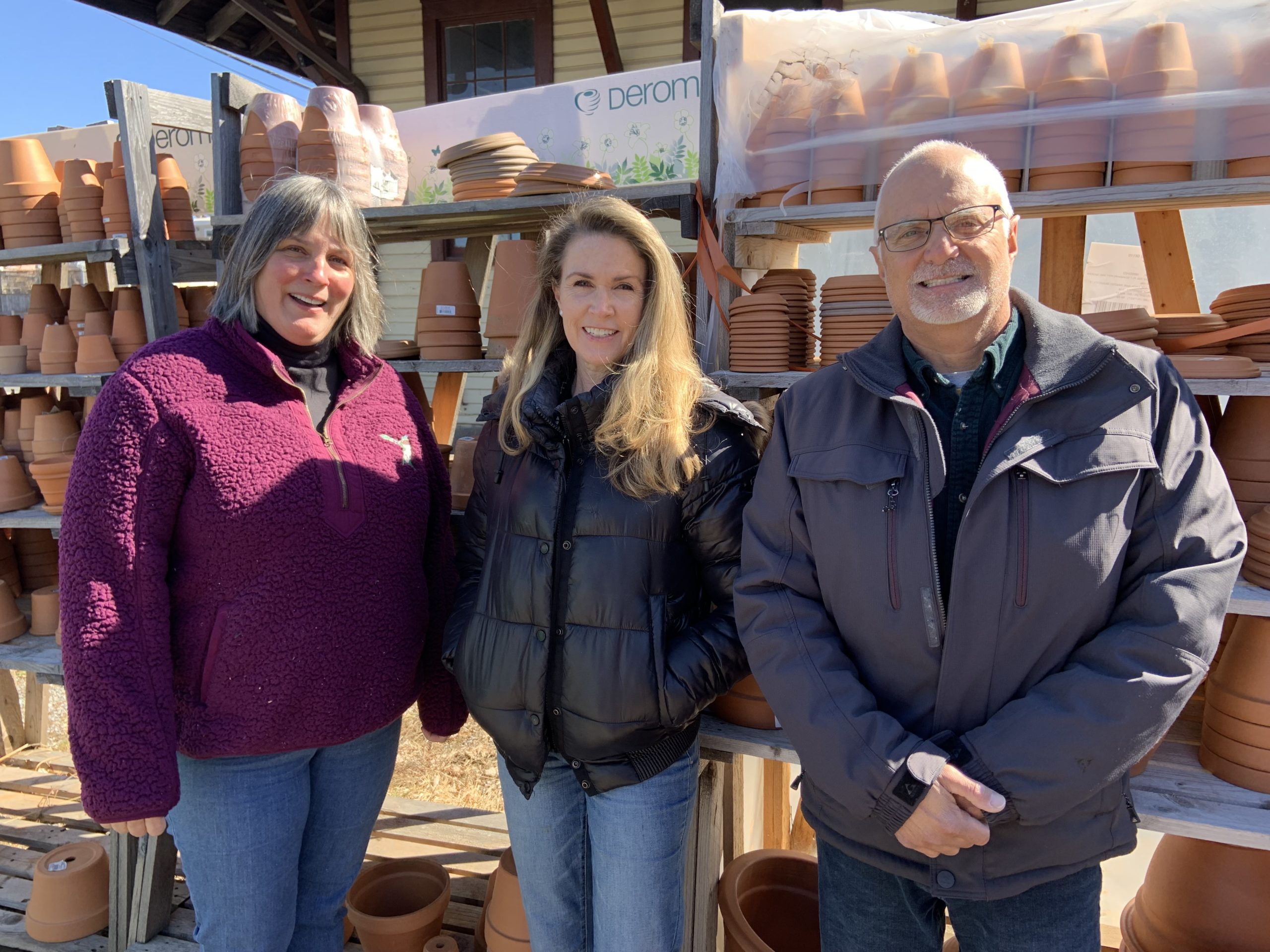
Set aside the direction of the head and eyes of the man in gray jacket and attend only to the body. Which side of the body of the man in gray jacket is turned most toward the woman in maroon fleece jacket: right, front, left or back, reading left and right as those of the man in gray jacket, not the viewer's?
right

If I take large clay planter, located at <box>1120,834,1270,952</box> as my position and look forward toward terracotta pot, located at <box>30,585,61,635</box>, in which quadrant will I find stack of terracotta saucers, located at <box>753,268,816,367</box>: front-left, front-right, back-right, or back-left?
front-right

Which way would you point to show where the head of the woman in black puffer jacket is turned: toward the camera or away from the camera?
toward the camera

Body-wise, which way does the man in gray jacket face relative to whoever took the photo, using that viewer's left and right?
facing the viewer

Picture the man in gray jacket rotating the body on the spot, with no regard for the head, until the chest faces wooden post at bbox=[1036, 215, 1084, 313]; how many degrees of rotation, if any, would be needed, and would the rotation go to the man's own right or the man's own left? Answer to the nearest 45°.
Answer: approximately 180°

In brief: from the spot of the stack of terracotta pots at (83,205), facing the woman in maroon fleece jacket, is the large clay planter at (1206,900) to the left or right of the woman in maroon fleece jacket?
left

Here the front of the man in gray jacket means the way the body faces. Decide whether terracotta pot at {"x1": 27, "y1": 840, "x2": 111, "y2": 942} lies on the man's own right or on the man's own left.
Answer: on the man's own right

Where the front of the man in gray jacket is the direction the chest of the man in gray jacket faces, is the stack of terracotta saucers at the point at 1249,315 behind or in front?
behind

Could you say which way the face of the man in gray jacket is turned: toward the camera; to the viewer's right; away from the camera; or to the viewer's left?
toward the camera

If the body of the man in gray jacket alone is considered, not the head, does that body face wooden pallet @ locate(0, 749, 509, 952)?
no

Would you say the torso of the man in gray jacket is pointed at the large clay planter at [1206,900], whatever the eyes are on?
no

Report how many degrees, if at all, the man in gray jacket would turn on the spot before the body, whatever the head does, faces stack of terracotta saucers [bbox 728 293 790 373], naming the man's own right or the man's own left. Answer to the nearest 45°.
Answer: approximately 135° to the man's own right

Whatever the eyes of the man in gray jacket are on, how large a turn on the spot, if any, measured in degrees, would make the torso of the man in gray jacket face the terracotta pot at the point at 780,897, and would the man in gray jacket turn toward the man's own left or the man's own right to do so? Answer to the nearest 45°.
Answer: approximately 135° to the man's own right
